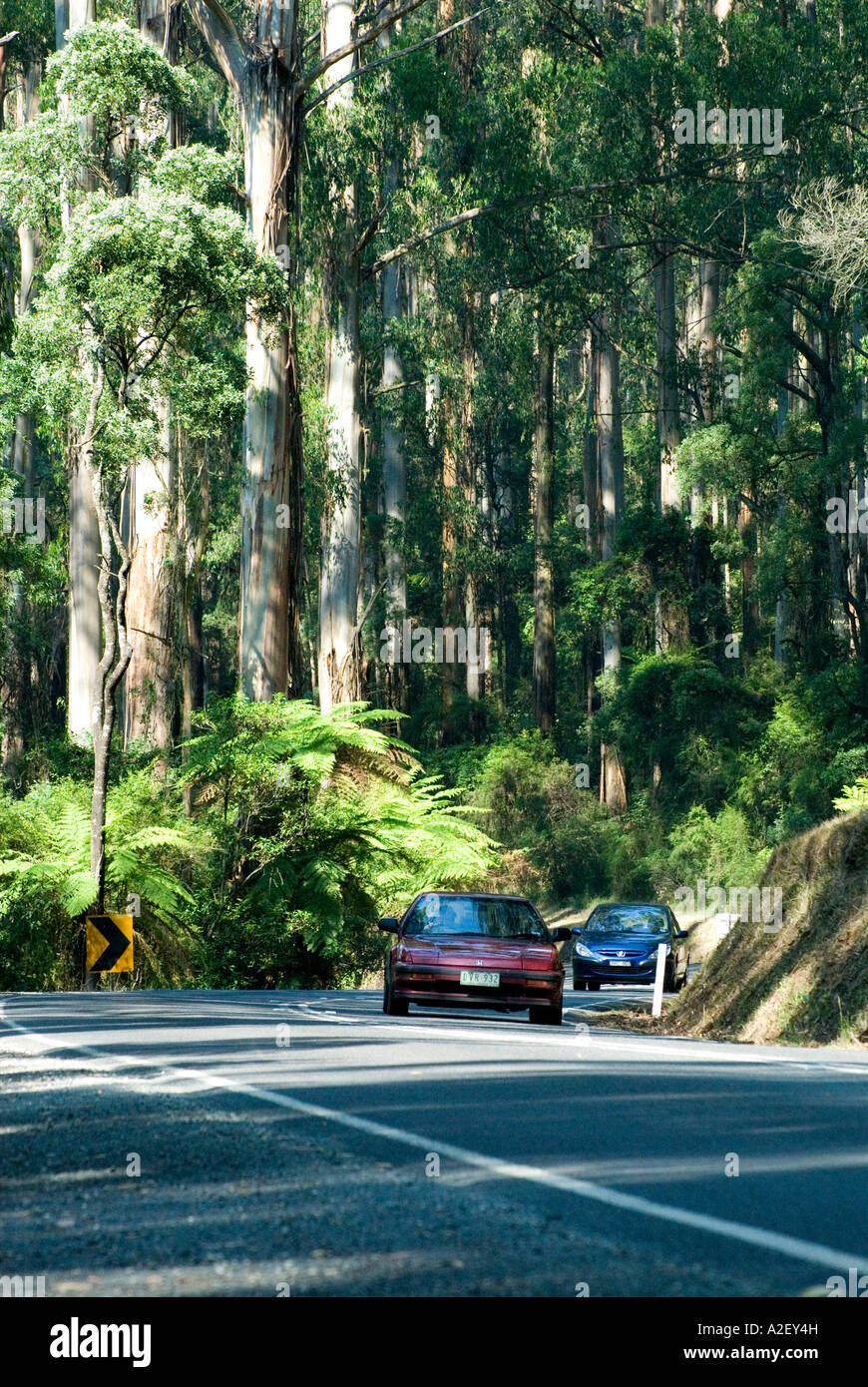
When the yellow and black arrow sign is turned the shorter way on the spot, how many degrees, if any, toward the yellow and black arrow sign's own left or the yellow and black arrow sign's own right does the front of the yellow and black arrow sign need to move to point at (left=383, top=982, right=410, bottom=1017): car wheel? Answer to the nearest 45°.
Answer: approximately 45° to the yellow and black arrow sign's own left

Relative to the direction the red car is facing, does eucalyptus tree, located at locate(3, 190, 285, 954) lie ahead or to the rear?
to the rear

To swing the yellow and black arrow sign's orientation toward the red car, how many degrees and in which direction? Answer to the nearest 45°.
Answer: approximately 45° to its left

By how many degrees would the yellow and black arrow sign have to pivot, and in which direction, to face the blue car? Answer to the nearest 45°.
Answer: approximately 135° to its left

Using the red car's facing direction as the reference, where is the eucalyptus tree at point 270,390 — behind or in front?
behind

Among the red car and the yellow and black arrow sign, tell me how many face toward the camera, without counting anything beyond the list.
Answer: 2

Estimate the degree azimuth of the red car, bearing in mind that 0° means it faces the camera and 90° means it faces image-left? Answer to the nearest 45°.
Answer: approximately 0°
